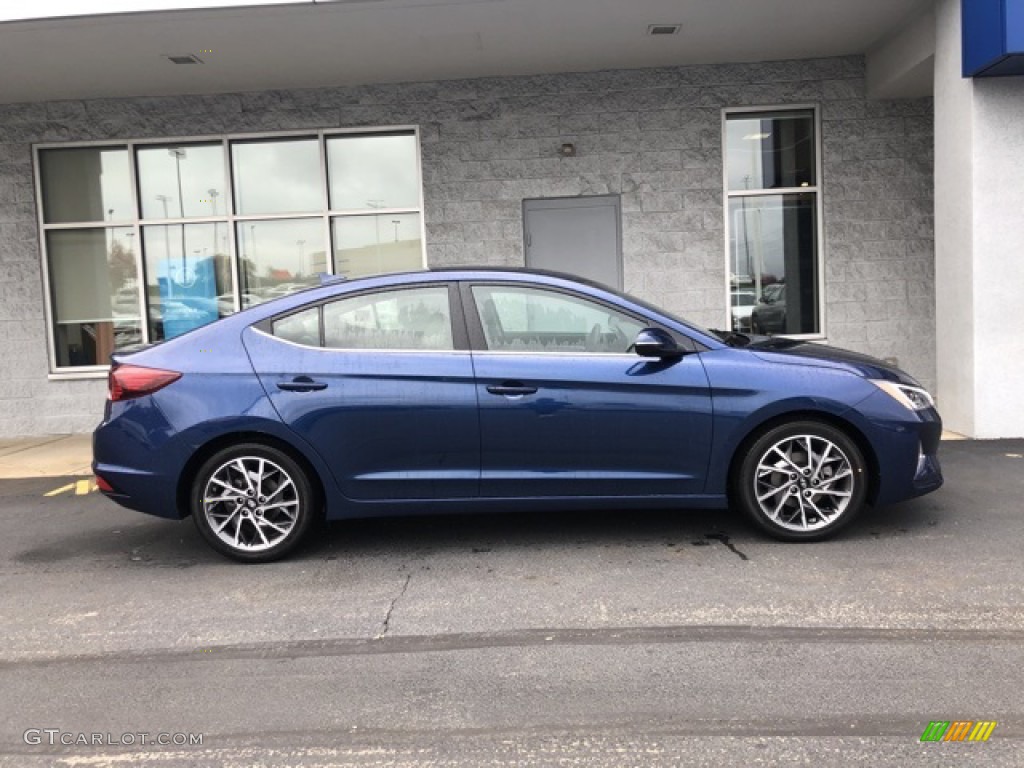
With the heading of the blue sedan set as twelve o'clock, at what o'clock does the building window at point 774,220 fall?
The building window is roughly at 10 o'clock from the blue sedan.

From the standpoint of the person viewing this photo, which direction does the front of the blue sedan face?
facing to the right of the viewer

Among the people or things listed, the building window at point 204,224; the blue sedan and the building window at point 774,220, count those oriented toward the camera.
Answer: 2

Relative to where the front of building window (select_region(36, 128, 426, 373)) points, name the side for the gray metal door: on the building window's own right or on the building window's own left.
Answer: on the building window's own left

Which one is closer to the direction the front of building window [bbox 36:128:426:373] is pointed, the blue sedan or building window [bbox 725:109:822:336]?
the blue sedan

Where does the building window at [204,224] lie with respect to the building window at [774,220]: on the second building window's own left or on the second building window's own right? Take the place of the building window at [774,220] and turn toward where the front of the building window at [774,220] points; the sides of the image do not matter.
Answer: on the second building window's own right

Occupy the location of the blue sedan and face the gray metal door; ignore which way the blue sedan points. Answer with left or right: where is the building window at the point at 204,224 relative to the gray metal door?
left

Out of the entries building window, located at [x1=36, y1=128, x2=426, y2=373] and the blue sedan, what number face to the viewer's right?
1

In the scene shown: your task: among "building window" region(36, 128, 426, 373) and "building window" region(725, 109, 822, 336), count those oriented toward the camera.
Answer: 2

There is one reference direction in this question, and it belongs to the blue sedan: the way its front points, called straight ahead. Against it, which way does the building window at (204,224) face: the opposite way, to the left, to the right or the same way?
to the right

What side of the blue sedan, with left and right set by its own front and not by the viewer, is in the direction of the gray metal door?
left

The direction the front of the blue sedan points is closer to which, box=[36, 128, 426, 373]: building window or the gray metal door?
the gray metal door

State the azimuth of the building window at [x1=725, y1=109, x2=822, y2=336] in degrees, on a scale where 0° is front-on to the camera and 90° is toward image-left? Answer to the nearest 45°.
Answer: approximately 0°
